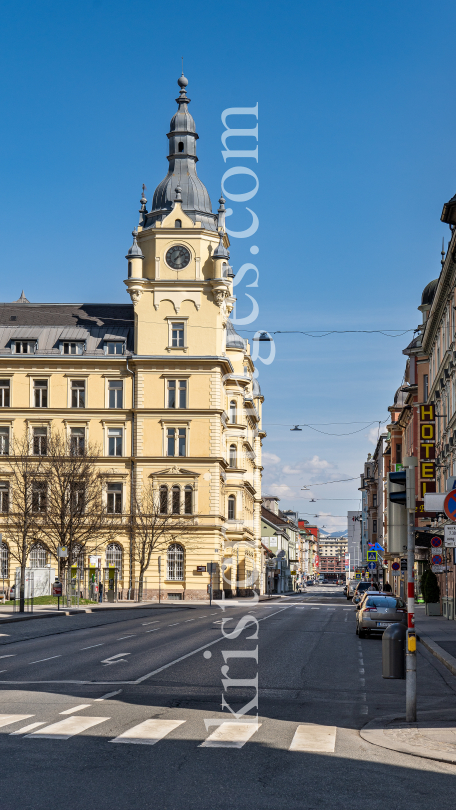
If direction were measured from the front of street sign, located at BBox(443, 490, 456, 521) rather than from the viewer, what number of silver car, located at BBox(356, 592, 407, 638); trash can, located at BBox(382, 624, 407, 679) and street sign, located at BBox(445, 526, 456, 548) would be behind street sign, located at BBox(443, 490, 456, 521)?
2

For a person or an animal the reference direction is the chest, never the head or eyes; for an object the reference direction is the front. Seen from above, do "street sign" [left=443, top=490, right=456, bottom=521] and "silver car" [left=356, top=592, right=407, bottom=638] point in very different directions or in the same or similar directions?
very different directions

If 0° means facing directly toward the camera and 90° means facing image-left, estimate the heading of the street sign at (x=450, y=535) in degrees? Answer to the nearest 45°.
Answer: approximately 0°

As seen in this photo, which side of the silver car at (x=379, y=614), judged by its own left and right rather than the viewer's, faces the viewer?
back

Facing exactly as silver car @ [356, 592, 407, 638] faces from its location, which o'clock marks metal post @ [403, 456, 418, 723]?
The metal post is roughly at 6 o'clock from the silver car.
